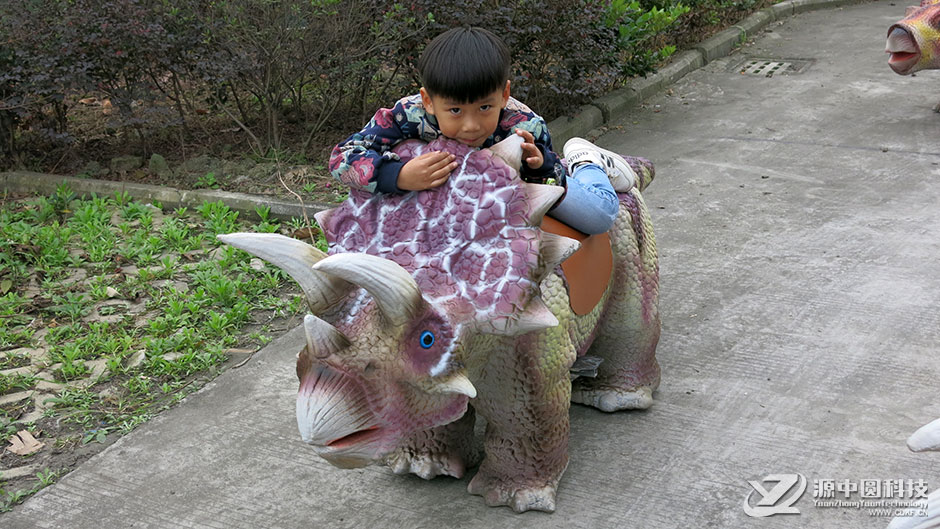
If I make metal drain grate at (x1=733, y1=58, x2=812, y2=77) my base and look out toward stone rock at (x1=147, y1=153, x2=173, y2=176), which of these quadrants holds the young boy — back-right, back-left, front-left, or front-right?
front-left

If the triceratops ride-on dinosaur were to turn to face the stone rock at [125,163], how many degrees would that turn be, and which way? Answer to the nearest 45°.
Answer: approximately 90° to its right

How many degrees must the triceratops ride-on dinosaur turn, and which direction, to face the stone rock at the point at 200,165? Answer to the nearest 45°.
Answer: approximately 135° to its right

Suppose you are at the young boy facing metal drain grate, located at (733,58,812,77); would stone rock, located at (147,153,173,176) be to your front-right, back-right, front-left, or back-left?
front-left

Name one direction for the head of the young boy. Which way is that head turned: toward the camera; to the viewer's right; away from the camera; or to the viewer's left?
toward the camera

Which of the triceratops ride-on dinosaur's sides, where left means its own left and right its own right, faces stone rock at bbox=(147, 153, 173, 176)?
right

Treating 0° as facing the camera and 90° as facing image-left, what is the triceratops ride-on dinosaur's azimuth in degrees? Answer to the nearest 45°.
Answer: approximately 45°

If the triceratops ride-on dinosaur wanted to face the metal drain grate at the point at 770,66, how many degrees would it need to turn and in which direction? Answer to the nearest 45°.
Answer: approximately 180°

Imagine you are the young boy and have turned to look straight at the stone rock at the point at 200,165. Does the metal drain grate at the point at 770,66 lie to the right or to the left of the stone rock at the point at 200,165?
right

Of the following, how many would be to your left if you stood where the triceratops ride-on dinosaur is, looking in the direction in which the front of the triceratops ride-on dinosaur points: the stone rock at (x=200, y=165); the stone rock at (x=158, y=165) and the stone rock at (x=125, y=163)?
0
